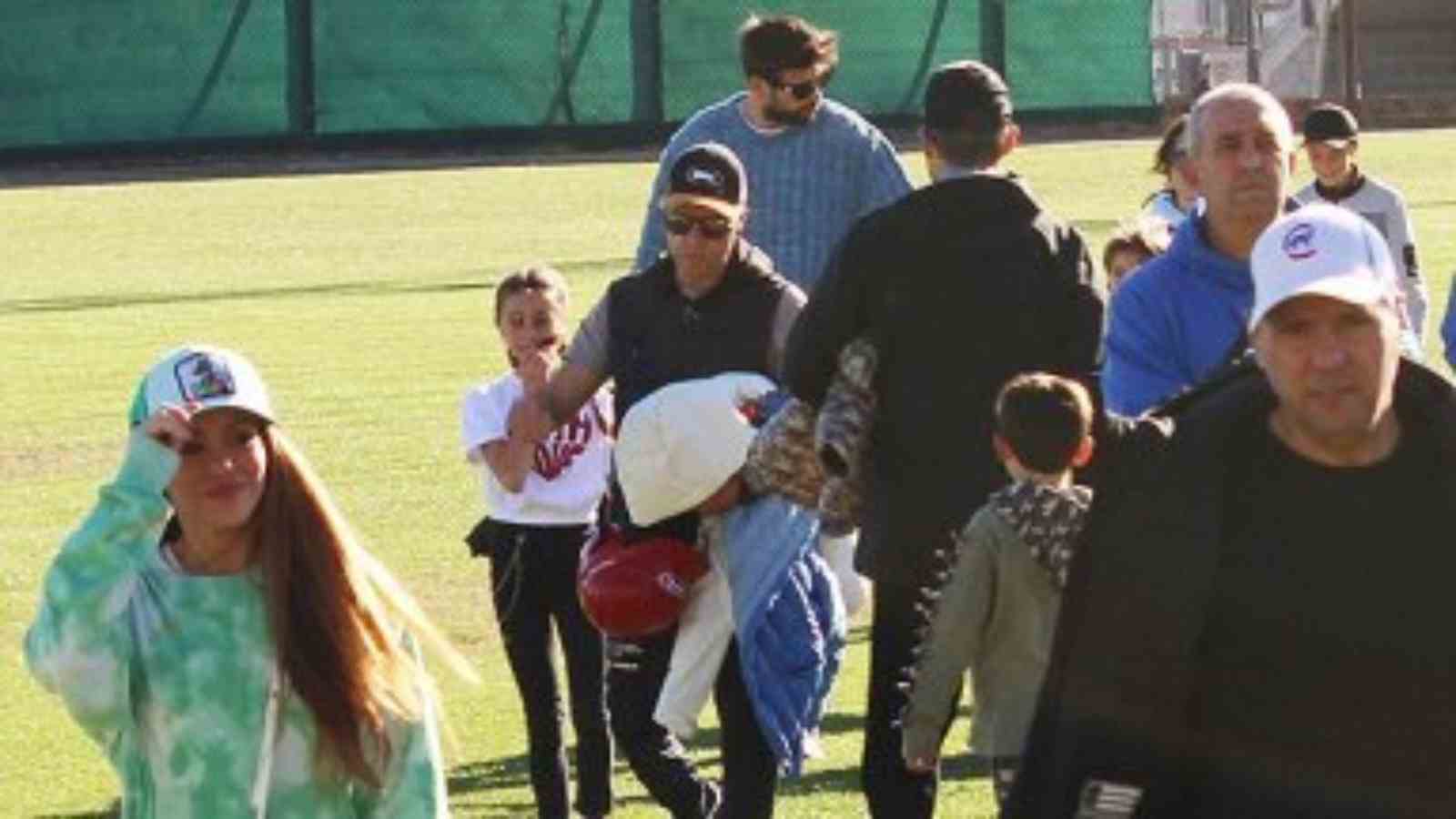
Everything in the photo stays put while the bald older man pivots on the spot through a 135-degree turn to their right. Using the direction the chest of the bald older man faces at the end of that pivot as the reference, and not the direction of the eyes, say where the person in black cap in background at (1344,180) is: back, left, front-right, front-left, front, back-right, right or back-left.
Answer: right

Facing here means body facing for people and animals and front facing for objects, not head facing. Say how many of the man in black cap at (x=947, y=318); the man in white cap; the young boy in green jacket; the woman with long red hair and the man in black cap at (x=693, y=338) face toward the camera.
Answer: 3

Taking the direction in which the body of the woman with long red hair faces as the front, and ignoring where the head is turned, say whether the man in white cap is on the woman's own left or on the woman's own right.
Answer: on the woman's own left

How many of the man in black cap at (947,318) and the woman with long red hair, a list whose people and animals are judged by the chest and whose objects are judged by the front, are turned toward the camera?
1

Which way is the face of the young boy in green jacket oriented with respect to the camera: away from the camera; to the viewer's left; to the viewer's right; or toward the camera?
away from the camera

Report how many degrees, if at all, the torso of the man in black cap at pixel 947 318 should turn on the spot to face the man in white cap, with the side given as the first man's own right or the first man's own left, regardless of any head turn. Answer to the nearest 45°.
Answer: approximately 180°

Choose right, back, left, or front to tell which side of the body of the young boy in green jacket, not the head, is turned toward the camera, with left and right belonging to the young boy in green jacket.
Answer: back

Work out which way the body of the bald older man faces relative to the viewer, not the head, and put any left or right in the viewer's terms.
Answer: facing the viewer and to the right of the viewer

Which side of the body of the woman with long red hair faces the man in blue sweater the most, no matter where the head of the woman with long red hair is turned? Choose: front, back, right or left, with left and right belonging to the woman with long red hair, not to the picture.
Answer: back

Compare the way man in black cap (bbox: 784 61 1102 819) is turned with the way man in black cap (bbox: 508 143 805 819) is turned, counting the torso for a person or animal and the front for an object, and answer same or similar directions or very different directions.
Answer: very different directions

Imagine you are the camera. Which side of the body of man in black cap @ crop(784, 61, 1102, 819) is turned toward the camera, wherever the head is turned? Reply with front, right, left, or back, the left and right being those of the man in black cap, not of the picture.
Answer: back

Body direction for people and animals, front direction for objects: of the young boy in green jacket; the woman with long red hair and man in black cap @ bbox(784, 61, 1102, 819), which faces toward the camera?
the woman with long red hair

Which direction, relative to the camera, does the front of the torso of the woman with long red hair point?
toward the camera
